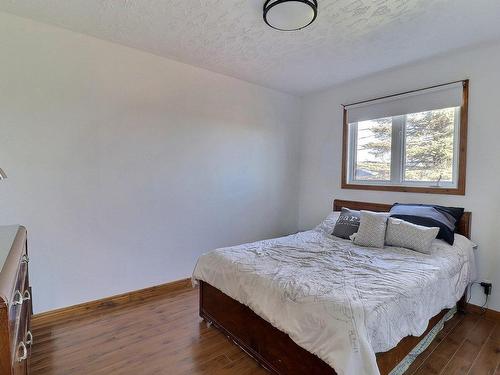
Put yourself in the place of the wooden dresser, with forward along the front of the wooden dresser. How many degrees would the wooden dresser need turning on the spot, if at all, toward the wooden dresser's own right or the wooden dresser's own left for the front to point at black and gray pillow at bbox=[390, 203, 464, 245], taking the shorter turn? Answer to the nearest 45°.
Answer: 0° — it already faces it

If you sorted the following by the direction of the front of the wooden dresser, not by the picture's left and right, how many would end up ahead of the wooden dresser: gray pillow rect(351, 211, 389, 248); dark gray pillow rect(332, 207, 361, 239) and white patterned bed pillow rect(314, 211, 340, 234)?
3

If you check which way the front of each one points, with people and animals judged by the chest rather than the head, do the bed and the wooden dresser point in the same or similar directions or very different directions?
very different directions

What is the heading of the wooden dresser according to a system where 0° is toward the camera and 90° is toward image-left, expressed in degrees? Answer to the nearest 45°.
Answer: approximately 270°

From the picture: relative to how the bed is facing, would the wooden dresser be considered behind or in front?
in front

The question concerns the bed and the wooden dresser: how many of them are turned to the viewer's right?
1

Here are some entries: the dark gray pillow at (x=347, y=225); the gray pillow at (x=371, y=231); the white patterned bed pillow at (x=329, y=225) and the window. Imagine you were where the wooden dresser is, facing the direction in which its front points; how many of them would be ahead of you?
4

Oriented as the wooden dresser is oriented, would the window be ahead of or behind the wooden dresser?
ahead
